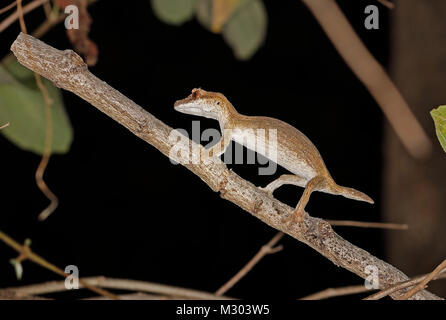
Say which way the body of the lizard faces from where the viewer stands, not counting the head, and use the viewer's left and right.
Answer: facing to the left of the viewer
